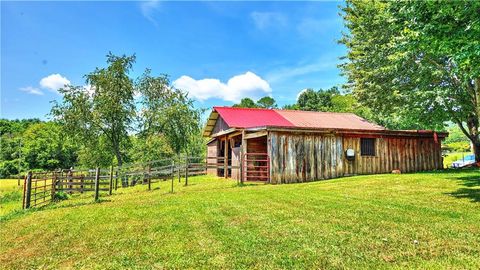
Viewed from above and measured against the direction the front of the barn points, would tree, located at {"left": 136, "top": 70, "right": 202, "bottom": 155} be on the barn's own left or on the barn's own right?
on the barn's own right

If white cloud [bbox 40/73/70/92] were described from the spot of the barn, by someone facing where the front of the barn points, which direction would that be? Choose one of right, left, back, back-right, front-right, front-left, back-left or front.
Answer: front-right

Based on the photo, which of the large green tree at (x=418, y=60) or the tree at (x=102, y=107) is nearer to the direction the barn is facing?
the tree

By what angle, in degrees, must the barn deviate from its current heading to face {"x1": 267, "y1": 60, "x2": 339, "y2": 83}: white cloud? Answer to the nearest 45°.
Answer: approximately 135° to its right

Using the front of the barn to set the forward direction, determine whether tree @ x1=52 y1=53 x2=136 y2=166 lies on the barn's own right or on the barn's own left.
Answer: on the barn's own right

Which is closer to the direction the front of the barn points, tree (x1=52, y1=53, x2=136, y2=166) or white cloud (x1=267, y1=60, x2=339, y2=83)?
the tree

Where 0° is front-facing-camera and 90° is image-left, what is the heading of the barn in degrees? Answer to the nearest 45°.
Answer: approximately 45°
